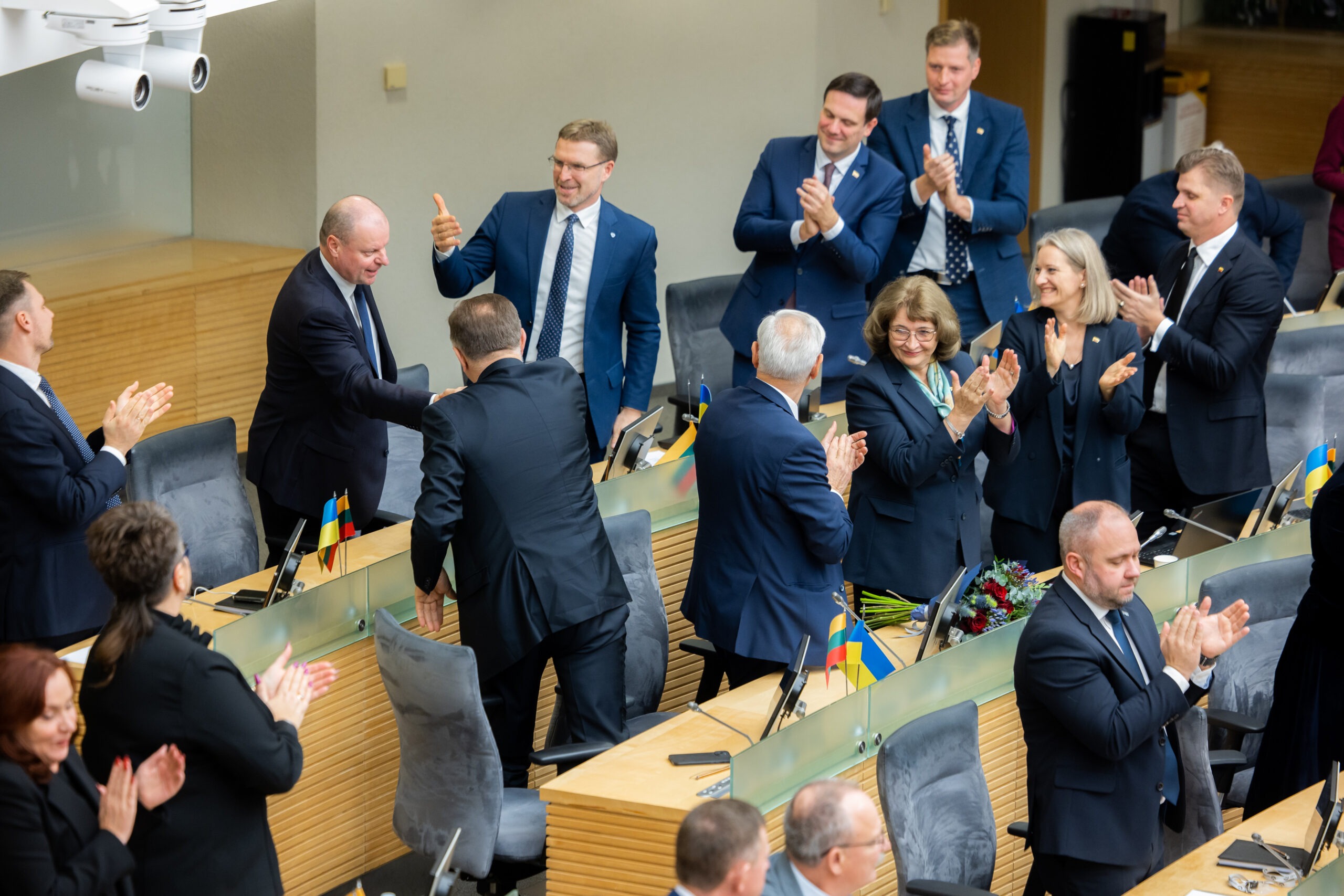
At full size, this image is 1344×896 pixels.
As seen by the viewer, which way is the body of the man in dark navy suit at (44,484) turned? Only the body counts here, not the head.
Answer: to the viewer's right

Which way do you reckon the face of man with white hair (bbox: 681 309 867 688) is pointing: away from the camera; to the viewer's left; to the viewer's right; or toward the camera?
away from the camera

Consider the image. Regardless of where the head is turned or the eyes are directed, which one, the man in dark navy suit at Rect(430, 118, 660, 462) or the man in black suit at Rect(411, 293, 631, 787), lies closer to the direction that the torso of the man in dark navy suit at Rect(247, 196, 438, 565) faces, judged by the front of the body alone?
the man in black suit

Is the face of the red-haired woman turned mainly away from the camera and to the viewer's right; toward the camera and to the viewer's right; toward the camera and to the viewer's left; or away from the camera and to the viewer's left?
toward the camera and to the viewer's right

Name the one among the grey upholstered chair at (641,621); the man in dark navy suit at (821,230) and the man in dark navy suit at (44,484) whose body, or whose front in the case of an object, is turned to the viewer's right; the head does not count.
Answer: the man in dark navy suit at (44,484)

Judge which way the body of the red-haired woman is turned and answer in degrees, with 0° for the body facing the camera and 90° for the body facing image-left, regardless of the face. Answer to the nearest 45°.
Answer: approximately 315°

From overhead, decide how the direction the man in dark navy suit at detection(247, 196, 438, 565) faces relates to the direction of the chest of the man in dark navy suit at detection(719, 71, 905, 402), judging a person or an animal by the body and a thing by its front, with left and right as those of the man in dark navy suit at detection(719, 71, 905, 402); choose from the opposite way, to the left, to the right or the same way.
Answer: to the left

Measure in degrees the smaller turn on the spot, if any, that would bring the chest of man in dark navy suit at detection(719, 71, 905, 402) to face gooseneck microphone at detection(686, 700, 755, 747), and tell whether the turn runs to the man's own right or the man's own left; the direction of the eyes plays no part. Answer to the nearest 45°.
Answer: approximately 45° to the man's own left

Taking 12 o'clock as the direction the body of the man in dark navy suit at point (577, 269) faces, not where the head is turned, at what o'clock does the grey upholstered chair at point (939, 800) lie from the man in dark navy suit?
The grey upholstered chair is roughly at 10 o'clock from the man in dark navy suit.

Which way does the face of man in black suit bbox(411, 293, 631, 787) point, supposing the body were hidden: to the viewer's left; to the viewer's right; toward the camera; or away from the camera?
away from the camera

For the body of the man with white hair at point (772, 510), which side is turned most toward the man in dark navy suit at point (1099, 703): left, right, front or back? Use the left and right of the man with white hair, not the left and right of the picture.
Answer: right
